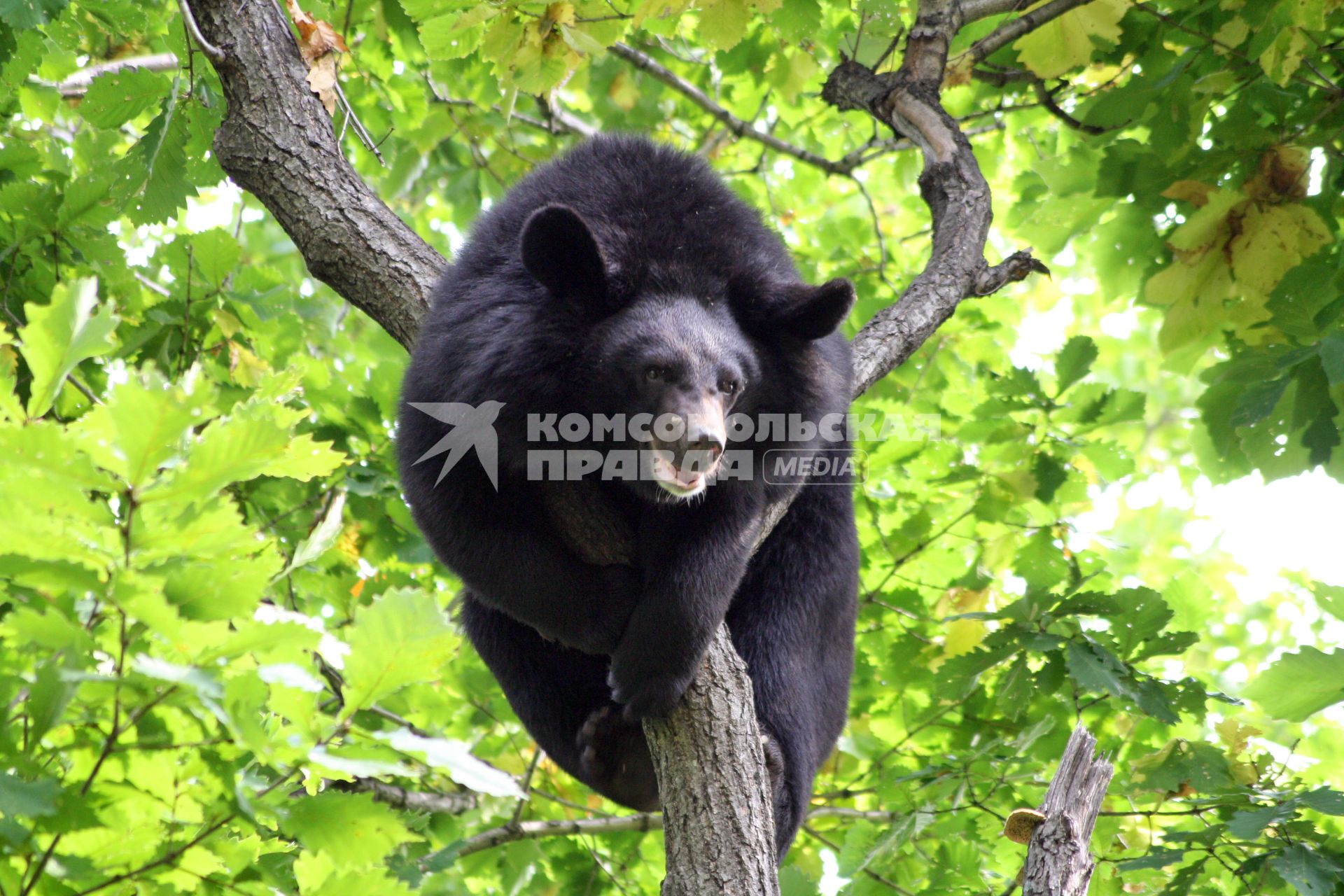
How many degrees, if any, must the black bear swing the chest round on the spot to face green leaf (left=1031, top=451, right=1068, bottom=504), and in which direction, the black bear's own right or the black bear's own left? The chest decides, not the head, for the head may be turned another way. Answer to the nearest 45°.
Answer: approximately 135° to the black bear's own left

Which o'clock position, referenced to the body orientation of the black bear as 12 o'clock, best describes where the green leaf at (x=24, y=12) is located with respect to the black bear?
The green leaf is roughly at 2 o'clock from the black bear.

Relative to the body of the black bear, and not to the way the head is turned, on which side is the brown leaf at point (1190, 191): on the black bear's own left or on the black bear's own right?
on the black bear's own left

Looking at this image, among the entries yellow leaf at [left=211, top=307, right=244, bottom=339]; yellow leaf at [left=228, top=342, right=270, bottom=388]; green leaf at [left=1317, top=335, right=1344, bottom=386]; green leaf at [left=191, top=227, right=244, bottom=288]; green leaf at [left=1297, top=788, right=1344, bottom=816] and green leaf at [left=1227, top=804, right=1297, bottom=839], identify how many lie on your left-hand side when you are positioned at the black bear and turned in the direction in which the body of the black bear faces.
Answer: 3

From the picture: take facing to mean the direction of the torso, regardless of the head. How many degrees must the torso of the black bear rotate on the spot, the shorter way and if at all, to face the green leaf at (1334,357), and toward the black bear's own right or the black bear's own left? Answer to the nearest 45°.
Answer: approximately 90° to the black bear's own left

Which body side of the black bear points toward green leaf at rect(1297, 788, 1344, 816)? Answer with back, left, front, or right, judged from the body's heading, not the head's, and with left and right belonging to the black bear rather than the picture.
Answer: left

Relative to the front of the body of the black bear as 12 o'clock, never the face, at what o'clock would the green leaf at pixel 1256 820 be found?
The green leaf is roughly at 9 o'clock from the black bear.

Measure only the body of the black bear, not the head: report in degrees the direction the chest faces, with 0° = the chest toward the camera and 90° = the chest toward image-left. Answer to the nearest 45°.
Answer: approximately 0°
